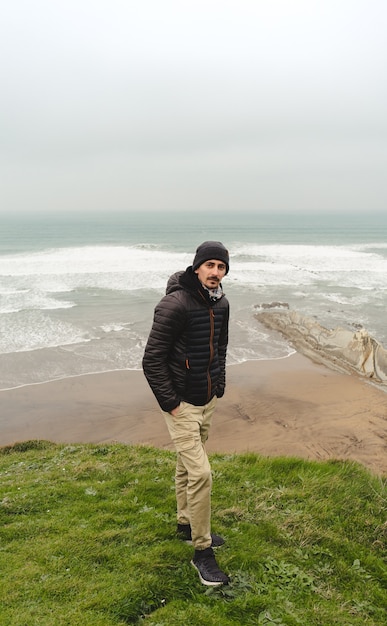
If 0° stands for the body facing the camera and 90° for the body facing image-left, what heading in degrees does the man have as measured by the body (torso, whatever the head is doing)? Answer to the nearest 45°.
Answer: approximately 315°

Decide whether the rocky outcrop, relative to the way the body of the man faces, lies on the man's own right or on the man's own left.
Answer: on the man's own left
